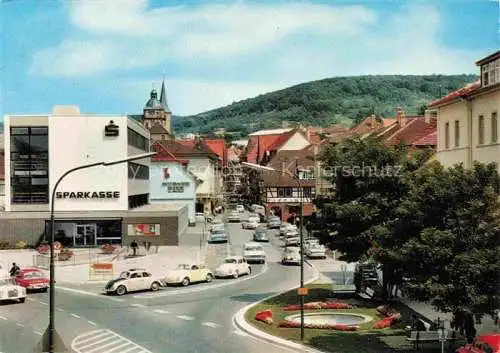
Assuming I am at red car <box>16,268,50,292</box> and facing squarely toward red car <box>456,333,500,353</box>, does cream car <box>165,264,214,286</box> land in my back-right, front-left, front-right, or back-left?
front-left

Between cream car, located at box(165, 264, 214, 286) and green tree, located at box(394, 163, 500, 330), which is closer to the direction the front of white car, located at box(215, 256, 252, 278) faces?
the cream car

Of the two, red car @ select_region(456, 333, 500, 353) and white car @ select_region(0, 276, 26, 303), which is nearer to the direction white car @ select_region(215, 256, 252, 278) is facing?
the white car

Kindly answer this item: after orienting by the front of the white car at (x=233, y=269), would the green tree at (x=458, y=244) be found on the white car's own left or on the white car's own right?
on the white car's own left

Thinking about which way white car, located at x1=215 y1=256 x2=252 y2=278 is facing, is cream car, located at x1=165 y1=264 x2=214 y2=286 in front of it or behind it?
in front

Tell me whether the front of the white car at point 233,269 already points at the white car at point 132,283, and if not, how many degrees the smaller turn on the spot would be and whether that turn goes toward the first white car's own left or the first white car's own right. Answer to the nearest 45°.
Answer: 0° — it already faces it

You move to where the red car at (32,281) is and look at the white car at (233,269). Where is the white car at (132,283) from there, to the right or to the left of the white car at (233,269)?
right

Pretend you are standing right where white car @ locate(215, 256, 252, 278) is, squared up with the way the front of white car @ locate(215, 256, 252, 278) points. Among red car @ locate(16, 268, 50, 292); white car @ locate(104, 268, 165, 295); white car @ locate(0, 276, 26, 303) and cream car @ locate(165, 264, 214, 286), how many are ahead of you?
4

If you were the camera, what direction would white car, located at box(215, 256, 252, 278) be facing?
facing the viewer and to the left of the viewer

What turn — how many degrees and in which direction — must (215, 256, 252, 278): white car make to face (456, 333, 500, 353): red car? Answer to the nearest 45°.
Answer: approximately 45° to its left

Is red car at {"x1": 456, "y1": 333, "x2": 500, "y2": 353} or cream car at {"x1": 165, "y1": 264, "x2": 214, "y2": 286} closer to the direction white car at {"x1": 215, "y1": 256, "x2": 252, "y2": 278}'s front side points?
the cream car

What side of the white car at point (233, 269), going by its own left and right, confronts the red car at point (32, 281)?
front
